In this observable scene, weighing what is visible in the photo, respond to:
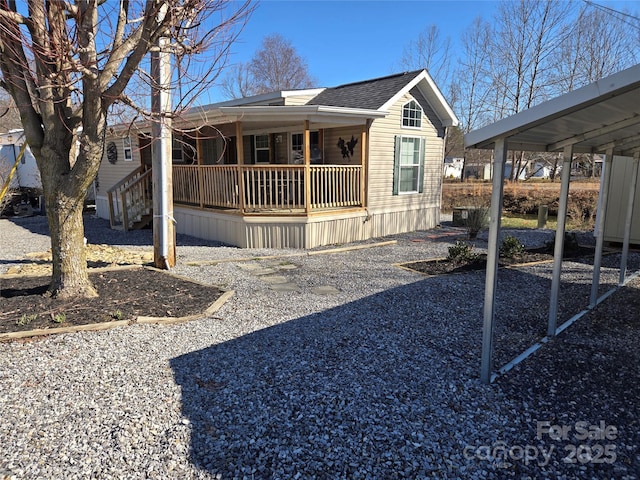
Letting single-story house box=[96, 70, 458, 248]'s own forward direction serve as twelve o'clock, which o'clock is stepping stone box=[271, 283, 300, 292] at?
The stepping stone is roughly at 11 o'clock from the single-story house.

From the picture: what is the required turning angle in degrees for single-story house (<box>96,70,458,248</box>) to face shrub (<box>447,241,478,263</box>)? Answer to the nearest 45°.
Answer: approximately 90° to its left

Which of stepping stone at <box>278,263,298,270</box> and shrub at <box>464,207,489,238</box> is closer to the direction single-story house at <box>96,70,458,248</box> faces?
the stepping stone

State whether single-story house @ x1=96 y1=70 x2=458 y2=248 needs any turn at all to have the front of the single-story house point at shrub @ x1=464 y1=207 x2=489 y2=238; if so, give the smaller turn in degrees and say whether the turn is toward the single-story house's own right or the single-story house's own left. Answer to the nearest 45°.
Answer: approximately 135° to the single-story house's own left

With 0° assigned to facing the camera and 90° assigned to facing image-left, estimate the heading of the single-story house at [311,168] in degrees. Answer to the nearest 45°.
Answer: approximately 45°

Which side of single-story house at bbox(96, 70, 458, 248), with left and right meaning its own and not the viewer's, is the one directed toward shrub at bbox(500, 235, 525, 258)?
left

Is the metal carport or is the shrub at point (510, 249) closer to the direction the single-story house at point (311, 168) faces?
the metal carport

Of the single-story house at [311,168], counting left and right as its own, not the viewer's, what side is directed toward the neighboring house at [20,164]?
right

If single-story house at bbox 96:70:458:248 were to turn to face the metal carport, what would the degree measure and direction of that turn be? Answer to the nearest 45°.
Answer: approximately 45° to its left

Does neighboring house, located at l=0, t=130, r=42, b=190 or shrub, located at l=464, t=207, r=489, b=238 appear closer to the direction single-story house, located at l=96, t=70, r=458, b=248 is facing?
the neighboring house

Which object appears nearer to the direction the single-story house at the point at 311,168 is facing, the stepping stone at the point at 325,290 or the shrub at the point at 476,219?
the stepping stone

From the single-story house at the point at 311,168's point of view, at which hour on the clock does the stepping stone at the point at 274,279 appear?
The stepping stone is roughly at 11 o'clock from the single-story house.

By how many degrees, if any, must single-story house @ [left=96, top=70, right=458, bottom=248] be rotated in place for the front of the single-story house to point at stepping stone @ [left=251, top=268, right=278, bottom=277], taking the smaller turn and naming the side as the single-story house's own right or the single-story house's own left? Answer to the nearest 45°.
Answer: approximately 45° to the single-story house's own left

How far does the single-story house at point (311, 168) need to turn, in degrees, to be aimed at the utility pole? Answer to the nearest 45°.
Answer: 0° — it already faces it

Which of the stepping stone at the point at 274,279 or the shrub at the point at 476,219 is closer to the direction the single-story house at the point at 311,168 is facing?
the stepping stone

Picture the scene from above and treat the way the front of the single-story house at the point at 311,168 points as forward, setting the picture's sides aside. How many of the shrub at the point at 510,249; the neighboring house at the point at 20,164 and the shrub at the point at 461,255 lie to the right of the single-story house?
1
